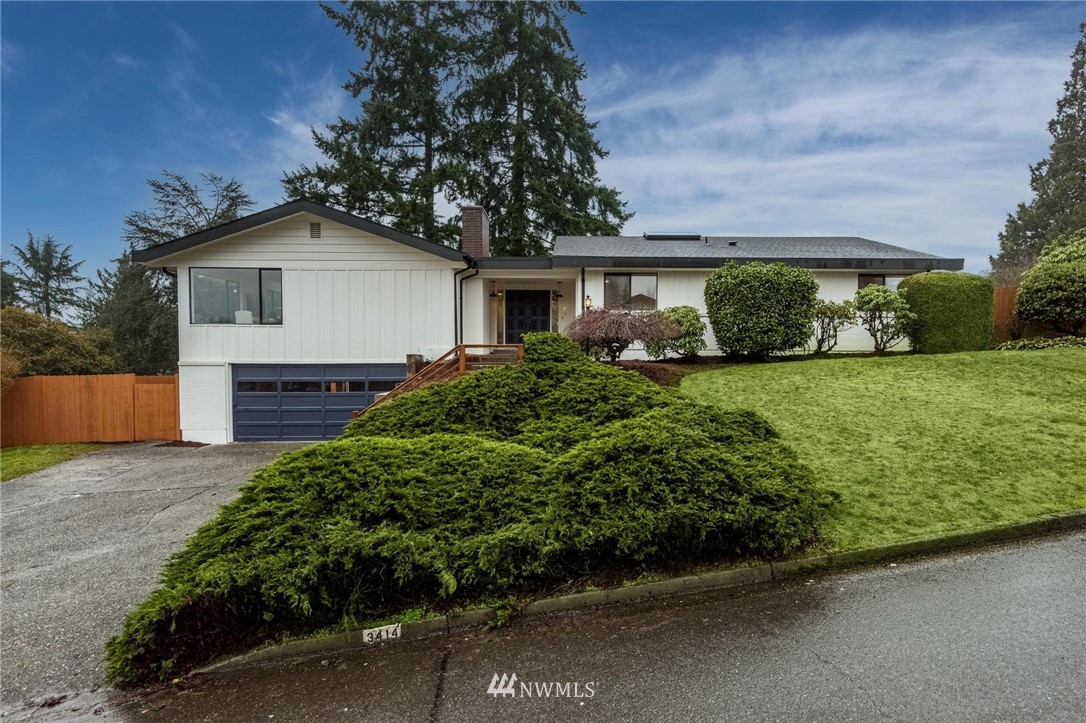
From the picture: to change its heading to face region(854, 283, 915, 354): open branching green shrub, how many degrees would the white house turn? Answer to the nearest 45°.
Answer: approximately 90° to its left

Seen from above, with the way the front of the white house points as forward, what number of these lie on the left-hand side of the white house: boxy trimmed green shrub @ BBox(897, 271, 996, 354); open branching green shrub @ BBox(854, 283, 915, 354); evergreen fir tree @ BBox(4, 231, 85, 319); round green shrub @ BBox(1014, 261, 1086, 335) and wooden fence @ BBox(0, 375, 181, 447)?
3

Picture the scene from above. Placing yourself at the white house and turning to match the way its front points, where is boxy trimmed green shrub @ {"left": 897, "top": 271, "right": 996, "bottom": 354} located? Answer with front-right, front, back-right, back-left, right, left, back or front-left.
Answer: left

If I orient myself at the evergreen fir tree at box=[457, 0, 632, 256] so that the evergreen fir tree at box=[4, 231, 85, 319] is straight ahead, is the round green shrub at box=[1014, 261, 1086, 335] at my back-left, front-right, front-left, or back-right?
back-left

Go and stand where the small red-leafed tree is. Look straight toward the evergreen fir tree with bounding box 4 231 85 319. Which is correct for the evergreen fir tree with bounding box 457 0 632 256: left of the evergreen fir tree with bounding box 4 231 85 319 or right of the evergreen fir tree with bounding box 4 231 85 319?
right

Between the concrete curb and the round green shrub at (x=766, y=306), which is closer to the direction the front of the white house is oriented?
the concrete curb

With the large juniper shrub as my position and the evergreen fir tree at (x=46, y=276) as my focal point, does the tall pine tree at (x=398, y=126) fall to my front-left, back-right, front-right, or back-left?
front-right

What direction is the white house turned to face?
toward the camera

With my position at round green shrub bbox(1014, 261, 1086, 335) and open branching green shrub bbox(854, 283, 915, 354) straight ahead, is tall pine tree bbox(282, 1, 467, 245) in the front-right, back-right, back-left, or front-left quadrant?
front-right

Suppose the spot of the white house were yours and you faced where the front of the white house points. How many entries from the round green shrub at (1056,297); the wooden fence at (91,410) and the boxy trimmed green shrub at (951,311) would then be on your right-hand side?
1

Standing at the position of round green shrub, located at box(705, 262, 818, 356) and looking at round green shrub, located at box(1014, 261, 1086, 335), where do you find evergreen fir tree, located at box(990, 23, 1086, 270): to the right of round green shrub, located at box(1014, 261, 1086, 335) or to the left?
left

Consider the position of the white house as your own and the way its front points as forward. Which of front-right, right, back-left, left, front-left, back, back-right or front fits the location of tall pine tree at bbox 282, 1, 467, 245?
back

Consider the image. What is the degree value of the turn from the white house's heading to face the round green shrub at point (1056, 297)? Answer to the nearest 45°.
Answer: approximately 90° to its left

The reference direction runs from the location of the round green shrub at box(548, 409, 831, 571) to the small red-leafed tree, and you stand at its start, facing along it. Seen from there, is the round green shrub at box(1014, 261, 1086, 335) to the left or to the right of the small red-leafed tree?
right
